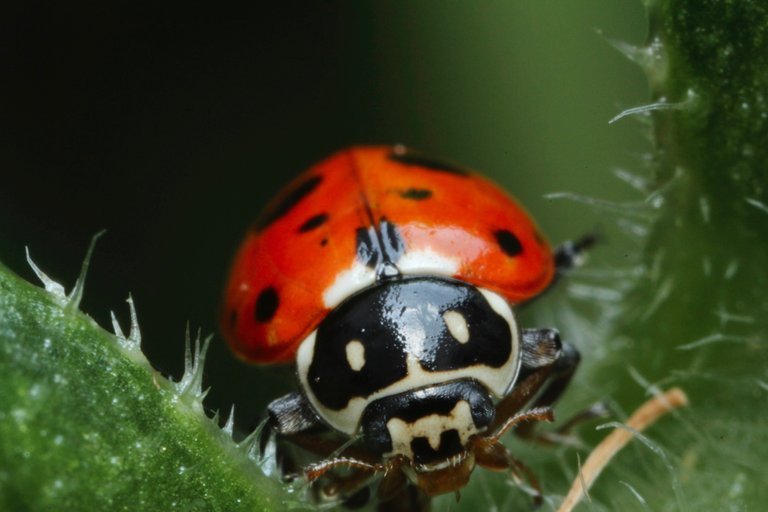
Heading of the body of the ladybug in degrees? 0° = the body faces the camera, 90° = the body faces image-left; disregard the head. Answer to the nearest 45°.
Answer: approximately 0°

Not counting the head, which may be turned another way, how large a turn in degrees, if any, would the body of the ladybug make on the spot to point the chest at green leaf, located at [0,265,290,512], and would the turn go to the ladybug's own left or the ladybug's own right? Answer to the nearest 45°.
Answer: approximately 45° to the ladybug's own right
